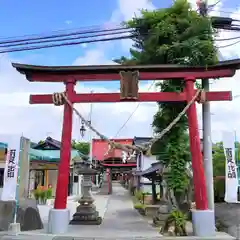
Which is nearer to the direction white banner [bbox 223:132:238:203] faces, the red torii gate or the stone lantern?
the red torii gate

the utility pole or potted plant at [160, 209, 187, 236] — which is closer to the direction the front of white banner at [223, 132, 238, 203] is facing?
the potted plant

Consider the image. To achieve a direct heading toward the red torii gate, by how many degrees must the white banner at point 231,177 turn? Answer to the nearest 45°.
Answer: approximately 90° to its right

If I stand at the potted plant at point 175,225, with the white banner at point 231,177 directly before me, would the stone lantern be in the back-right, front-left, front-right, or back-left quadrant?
back-left

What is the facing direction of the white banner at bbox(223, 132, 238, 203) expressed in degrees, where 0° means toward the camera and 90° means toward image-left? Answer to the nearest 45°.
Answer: approximately 0°

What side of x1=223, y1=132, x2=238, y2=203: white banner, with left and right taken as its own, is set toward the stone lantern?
right

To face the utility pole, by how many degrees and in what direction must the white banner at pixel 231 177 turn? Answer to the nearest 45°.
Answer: approximately 135° to its right

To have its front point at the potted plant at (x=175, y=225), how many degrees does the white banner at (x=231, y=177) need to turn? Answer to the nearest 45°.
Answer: approximately 45° to its right
